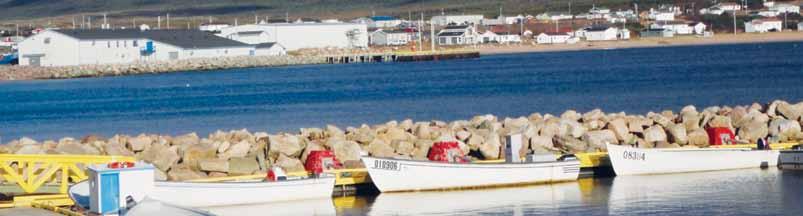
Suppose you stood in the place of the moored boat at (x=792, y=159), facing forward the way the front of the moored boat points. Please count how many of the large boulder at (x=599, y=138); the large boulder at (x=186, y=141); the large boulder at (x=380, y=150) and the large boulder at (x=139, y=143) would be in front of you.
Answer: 4

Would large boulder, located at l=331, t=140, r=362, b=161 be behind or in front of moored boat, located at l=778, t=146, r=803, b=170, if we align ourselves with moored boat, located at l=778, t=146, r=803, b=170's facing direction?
in front

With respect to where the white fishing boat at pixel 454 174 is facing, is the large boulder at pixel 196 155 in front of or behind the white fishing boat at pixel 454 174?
in front

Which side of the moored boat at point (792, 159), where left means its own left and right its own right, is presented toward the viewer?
left

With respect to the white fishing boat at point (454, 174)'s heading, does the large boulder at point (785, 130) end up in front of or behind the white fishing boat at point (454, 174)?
behind

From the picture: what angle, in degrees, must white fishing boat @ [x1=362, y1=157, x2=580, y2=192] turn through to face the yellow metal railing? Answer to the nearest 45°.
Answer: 0° — it already faces it

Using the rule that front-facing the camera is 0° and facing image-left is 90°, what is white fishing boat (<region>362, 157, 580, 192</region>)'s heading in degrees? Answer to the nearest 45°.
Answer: approximately 90°

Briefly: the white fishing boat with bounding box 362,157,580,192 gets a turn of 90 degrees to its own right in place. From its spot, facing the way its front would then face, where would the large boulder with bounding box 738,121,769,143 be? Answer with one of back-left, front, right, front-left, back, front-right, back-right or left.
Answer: front-right

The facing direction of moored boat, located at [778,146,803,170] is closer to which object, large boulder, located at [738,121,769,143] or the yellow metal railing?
the yellow metal railing

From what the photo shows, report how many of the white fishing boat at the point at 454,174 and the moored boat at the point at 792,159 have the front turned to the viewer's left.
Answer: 2
